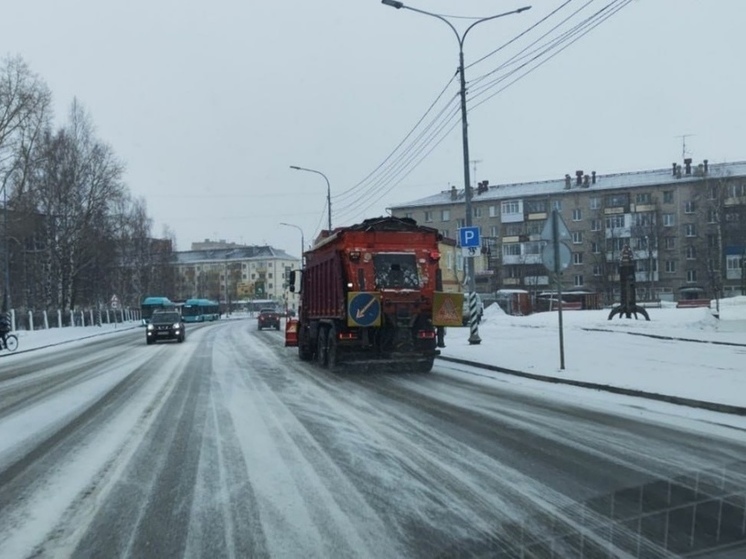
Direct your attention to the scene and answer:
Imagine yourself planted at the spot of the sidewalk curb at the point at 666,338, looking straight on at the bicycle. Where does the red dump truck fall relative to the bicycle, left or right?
left

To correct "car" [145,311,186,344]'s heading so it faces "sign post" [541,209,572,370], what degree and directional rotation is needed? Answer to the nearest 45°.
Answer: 0° — it already faces it

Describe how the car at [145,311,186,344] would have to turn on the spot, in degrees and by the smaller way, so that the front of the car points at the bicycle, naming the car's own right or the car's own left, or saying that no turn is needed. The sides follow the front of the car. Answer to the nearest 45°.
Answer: approximately 90° to the car's own right

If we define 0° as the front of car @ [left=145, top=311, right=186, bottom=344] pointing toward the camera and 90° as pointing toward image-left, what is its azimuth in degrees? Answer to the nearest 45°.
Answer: approximately 0°

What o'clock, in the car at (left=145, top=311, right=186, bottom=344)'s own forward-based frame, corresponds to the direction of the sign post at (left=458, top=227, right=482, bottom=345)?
The sign post is roughly at 11 o'clock from the car.

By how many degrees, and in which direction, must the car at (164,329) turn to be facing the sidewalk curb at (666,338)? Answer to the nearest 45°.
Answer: approximately 45° to its left

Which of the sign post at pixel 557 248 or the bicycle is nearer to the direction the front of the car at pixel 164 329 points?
the sign post
